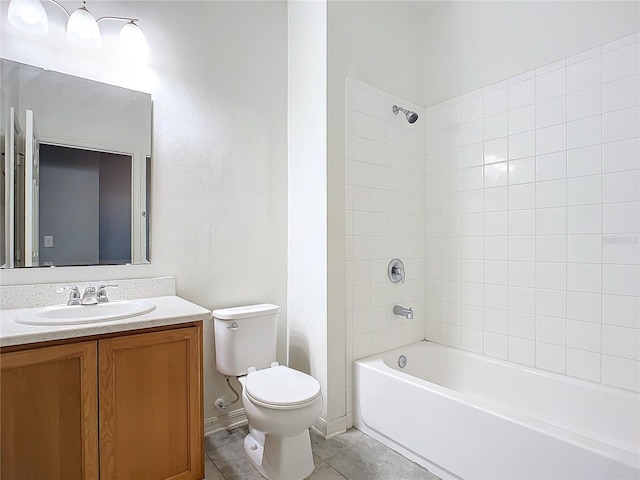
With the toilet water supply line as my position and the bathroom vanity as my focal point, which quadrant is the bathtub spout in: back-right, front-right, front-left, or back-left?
back-left

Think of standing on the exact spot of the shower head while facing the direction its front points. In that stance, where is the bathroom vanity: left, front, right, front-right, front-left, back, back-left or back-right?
right

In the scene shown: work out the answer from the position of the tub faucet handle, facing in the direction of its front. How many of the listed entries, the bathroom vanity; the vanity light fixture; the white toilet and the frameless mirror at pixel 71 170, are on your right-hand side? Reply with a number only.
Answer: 4

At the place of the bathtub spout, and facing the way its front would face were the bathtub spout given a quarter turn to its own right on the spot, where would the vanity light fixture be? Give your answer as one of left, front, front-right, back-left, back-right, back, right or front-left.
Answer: front

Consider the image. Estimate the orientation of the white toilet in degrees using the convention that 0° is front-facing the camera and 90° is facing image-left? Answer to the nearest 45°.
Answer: approximately 315°

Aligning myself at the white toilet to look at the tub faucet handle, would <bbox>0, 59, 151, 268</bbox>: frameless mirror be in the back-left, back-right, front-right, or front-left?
back-left

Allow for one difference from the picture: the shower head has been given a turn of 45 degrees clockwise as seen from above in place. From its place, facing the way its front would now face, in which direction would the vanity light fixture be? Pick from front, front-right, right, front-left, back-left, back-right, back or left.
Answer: front-right

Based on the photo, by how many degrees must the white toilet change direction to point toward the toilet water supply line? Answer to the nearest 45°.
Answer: approximately 180°
